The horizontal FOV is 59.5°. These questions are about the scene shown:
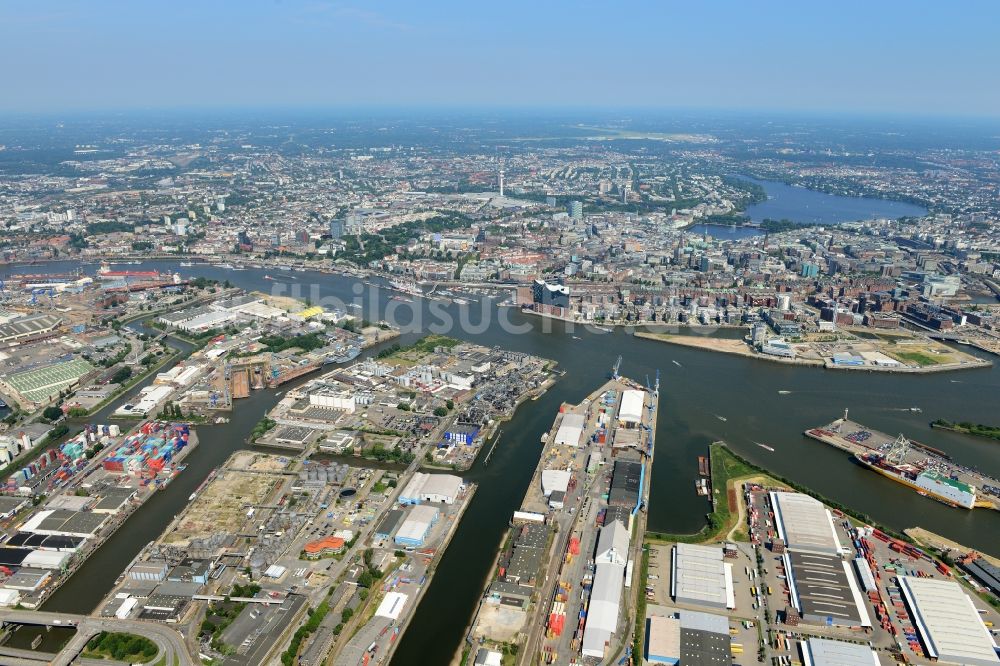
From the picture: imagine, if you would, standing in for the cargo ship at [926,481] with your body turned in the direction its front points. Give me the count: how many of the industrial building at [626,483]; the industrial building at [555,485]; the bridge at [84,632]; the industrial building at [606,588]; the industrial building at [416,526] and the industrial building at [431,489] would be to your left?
6

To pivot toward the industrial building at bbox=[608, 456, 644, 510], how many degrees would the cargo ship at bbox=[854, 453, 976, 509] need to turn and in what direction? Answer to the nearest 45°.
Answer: approximately 90° to its left

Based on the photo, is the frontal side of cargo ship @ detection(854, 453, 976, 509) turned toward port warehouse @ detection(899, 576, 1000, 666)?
no

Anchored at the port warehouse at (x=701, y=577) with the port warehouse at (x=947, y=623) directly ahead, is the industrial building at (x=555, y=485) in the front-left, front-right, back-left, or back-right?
back-left

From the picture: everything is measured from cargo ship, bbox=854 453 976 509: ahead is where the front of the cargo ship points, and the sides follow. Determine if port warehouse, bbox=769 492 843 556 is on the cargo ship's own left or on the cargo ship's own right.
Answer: on the cargo ship's own left

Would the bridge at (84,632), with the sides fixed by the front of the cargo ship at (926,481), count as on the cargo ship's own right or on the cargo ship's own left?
on the cargo ship's own left

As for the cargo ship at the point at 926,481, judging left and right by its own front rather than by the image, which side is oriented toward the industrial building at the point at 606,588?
left

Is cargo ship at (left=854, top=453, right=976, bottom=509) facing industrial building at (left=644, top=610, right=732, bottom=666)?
no

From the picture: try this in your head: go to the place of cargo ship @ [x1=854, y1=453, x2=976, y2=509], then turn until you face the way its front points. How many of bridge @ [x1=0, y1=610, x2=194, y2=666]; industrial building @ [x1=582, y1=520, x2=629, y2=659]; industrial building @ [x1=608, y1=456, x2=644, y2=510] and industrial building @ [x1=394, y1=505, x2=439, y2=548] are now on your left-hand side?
4

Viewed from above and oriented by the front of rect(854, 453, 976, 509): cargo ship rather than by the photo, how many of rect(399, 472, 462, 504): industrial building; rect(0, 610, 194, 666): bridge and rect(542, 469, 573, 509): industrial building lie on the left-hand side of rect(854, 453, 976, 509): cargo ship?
3

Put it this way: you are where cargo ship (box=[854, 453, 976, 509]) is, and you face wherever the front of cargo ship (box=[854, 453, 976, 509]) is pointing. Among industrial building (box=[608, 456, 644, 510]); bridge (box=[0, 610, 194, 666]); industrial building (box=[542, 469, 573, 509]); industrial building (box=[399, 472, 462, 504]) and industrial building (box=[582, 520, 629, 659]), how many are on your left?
5

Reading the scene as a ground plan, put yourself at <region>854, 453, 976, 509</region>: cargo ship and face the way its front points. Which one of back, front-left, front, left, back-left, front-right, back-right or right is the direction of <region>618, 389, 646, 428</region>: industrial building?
front-left

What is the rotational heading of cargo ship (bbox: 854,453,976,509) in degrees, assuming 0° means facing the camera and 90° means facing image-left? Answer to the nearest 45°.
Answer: approximately 135°
